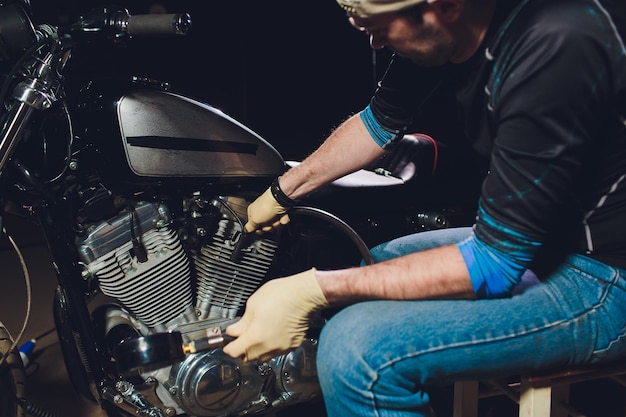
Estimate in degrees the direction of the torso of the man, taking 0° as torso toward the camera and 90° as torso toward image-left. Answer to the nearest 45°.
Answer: approximately 90°
